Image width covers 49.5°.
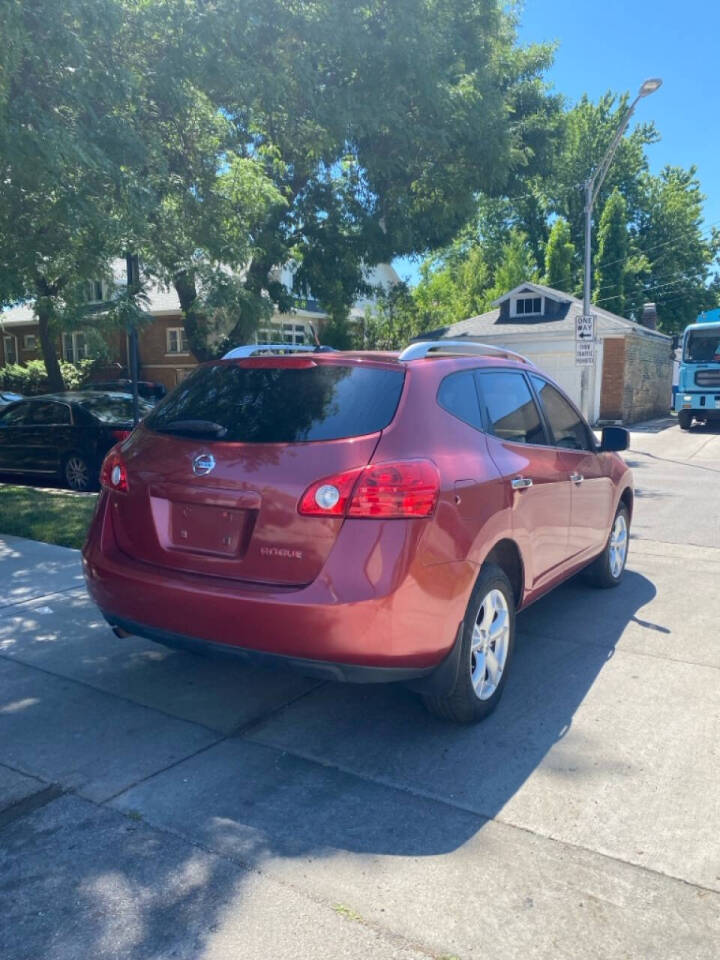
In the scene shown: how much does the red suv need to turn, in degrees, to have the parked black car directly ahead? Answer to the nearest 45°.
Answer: approximately 90° to its left

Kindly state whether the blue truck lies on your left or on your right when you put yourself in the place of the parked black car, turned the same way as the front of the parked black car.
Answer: on your right

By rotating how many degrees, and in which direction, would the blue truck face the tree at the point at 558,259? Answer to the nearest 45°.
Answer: approximately 135° to its right

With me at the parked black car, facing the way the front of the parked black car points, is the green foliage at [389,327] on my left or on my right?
on my right

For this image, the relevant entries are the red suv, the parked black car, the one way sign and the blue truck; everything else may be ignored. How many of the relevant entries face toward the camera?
2

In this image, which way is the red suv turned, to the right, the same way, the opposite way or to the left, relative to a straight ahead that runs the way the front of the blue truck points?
the opposite way

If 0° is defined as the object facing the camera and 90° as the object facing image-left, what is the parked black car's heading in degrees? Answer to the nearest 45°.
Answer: approximately 135°

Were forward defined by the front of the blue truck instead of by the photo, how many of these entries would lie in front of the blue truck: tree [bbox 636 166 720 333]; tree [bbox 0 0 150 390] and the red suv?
2

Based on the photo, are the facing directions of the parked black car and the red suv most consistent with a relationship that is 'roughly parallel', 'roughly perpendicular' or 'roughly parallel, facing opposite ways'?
roughly perpendicular

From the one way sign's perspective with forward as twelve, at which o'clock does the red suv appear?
The red suv is roughly at 12 o'clock from the one way sign.

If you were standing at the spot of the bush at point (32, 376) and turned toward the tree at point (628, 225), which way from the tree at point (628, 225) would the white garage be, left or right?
right

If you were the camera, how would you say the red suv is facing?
facing away from the viewer and to the right of the viewer

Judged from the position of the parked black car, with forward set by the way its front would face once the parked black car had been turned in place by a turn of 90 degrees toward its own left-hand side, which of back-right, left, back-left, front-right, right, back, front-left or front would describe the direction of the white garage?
back
